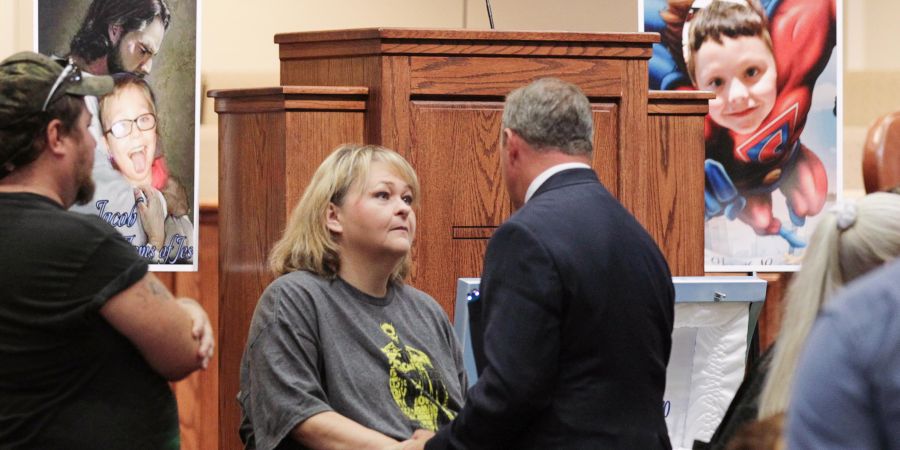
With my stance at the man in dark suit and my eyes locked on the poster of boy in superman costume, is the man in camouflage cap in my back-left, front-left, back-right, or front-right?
back-left

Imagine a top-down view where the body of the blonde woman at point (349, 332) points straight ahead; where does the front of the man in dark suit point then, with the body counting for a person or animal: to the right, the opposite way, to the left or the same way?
the opposite way

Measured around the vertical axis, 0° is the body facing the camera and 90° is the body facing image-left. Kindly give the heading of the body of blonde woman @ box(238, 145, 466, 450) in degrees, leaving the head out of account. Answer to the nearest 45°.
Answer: approximately 315°

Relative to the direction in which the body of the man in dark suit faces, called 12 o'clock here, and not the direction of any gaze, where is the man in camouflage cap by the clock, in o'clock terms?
The man in camouflage cap is roughly at 10 o'clock from the man in dark suit.

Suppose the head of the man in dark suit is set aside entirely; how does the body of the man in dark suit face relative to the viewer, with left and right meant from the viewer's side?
facing away from the viewer and to the left of the viewer
